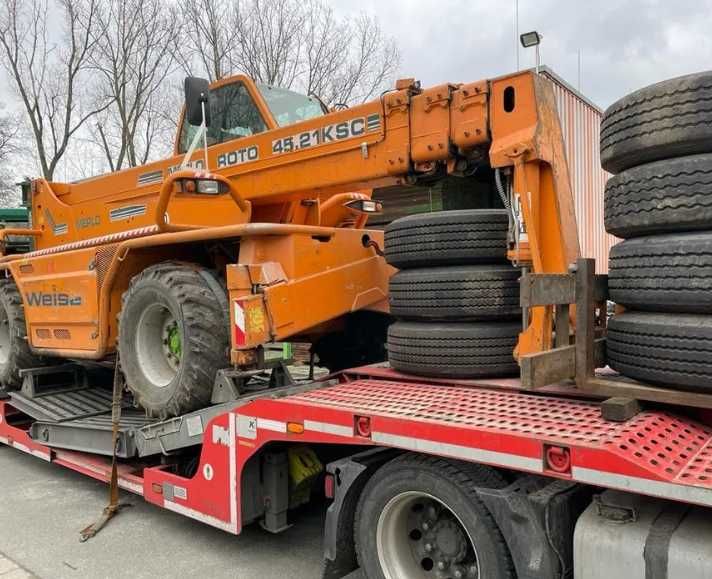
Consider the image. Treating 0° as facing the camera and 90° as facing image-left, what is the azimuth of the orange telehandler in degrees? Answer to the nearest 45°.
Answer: approximately 315°

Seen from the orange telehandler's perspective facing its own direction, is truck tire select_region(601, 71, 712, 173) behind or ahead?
ahead

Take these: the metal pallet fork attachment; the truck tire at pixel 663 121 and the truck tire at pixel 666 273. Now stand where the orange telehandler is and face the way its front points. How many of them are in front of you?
3

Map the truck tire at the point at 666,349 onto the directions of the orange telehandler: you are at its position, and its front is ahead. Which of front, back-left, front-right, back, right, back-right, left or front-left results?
front

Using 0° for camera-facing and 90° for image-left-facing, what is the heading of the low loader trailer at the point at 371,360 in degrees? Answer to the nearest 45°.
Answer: approximately 315°

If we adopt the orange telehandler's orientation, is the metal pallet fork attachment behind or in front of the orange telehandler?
in front
